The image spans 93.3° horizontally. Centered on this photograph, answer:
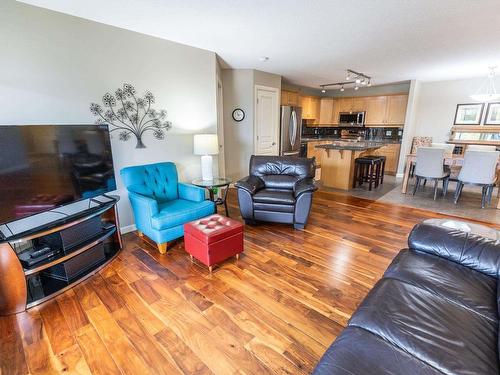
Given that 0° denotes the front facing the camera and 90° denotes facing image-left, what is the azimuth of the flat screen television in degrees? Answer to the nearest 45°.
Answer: approximately 315°

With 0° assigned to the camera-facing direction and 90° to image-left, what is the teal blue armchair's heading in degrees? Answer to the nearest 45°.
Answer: approximately 315°

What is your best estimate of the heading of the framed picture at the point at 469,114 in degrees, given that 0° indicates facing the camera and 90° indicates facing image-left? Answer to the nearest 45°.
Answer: approximately 0°

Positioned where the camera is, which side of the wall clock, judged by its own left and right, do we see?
front

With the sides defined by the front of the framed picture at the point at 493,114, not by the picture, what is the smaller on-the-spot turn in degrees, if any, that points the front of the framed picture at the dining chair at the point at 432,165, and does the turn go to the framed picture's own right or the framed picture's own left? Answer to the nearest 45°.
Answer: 0° — it already faces it

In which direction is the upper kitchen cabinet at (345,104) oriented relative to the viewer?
toward the camera

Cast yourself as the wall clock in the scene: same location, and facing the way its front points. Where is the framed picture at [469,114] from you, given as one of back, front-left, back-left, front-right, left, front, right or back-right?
left

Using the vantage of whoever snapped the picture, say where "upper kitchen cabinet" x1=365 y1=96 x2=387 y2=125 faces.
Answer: facing the viewer

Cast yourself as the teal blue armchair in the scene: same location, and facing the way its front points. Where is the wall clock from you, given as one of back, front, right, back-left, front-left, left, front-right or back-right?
left

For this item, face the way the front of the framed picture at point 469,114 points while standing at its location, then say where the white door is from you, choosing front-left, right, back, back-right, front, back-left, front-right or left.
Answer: front-right

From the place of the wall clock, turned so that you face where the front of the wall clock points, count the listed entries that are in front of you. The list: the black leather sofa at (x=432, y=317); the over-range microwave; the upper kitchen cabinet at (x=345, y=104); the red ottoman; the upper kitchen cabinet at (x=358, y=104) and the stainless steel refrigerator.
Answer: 2

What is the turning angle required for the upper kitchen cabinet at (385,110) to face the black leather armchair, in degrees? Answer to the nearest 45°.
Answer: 0° — it already faces it

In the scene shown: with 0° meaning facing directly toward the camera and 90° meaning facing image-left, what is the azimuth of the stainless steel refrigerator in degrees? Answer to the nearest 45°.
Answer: approximately 315°

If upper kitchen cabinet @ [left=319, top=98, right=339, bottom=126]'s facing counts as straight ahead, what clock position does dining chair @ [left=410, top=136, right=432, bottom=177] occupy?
The dining chair is roughly at 10 o'clock from the upper kitchen cabinet.
